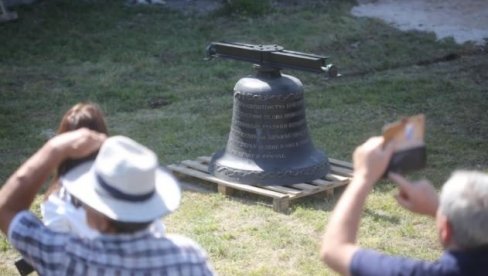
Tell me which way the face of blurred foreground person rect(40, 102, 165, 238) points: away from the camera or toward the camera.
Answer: away from the camera

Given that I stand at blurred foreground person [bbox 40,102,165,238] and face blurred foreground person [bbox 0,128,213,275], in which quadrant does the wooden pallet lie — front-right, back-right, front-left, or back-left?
back-left

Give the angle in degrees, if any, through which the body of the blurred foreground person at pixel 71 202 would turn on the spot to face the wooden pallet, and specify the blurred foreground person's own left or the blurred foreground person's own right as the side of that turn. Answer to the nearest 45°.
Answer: approximately 45° to the blurred foreground person's own right

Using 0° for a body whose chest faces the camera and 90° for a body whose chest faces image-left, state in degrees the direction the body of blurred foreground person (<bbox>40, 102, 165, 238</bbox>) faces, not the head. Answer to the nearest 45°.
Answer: approximately 180°

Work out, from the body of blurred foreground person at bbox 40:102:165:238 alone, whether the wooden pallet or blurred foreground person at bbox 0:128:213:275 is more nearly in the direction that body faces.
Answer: the wooden pallet

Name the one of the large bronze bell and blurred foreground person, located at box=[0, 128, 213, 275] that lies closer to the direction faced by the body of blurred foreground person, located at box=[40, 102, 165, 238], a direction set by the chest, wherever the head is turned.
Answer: the large bronze bell

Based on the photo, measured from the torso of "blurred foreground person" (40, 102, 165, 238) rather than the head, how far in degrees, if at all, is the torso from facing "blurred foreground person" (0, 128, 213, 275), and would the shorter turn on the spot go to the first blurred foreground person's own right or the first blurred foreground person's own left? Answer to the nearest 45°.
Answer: approximately 180°
